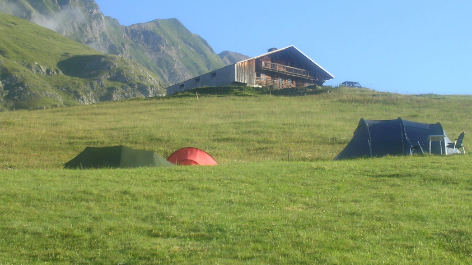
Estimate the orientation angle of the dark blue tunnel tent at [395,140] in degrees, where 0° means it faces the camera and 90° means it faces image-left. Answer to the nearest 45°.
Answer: approximately 270°

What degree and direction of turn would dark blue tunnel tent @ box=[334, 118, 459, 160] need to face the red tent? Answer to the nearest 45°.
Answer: approximately 135° to its right

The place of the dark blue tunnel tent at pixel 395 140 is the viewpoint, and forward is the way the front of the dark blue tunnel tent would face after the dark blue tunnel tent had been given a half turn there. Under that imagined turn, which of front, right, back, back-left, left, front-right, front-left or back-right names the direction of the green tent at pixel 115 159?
front-left
